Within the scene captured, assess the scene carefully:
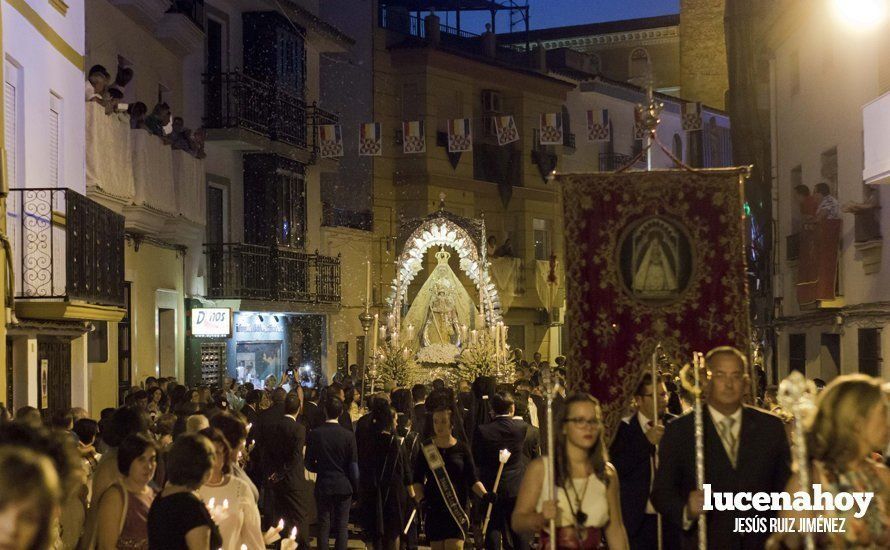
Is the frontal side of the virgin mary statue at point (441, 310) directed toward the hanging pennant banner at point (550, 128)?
no

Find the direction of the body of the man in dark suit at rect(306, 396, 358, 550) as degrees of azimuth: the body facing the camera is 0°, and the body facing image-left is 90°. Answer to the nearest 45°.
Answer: approximately 180°

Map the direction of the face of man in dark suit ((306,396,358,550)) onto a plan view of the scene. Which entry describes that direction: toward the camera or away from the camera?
away from the camera

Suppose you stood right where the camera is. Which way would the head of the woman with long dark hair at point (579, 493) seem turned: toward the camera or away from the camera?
toward the camera

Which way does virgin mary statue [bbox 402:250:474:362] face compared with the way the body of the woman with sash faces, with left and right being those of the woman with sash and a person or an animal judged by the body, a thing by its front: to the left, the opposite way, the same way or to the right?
the same way

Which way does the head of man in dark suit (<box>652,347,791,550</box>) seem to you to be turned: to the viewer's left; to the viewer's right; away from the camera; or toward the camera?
toward the camera

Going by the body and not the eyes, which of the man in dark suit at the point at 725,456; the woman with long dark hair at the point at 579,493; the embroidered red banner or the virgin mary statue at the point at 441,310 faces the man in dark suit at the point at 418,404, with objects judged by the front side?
the virgin mary statue

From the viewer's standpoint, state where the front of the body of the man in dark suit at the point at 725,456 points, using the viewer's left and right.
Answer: facing the viewer

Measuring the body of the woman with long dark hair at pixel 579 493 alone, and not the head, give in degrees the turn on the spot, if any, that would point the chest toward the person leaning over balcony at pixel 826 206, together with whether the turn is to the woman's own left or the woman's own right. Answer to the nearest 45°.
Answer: approximately 180°

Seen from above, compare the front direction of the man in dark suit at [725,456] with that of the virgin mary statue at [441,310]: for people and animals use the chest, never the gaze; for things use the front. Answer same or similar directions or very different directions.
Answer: same or similar directions

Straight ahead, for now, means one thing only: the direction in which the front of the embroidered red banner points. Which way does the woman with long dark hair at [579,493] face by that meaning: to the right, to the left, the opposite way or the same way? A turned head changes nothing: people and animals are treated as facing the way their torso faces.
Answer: the same way

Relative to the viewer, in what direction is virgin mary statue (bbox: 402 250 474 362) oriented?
toward the camera

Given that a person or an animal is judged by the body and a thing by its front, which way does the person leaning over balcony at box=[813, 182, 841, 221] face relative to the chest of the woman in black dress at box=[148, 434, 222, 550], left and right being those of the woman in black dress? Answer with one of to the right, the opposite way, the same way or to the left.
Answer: to the left

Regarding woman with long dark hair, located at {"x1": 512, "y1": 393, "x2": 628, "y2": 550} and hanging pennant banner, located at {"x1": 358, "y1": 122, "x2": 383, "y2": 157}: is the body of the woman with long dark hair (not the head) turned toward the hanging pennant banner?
no

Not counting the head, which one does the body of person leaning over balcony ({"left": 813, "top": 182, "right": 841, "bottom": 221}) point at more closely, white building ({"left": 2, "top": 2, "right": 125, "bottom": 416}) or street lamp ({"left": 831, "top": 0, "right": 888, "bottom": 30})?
the white building
